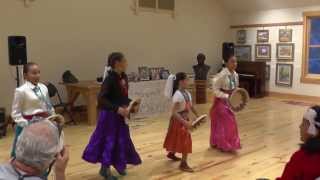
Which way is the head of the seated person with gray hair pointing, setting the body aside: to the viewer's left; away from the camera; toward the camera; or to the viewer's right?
away from the camera

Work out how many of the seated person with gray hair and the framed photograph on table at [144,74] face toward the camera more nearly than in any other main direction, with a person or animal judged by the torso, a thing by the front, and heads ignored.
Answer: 1

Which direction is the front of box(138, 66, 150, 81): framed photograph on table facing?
toward the camera

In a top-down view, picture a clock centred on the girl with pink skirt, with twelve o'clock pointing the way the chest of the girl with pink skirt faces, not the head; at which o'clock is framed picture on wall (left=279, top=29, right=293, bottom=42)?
The framed picture on wall is roughly at 8 o'clock from the girl with pink skirt.

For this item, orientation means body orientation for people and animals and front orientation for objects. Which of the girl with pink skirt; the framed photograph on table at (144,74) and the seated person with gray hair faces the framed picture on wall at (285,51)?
the seated person with gray hair

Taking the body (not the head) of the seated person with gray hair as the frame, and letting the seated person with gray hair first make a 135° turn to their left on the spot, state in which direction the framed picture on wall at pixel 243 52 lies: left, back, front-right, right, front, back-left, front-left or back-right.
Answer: back-right

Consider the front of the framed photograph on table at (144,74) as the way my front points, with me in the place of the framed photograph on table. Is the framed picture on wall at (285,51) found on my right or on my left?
on my left

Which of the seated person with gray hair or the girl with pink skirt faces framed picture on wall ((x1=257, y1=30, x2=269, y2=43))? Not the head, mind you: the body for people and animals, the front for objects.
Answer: the seated person with gray hair

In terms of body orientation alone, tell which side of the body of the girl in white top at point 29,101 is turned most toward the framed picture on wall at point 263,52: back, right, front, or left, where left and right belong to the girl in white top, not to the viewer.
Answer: left

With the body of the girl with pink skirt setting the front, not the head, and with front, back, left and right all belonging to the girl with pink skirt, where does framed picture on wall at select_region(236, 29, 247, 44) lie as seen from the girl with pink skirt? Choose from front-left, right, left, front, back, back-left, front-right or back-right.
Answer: back-left

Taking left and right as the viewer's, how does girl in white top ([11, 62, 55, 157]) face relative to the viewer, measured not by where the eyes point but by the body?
facing the viewer and to the right of the viewer

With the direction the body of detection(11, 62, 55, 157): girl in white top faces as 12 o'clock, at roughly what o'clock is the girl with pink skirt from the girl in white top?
The girl with pink skirt is roughly at 10 o'clock from the girl in white top.
